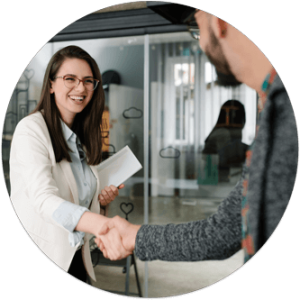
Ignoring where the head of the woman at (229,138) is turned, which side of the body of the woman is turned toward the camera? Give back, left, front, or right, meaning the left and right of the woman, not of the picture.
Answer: back

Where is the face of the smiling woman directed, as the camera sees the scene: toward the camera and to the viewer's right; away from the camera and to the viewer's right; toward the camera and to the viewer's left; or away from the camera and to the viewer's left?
toward the camera and to the viewer's right

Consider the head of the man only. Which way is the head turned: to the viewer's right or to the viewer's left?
to the viewer's left

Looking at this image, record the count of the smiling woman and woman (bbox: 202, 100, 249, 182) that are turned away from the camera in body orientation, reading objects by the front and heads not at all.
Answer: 1

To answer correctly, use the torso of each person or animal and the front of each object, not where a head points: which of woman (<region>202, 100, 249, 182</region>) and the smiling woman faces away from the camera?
the woman

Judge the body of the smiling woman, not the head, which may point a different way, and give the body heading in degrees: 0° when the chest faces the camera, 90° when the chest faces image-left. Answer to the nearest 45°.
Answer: approximately 315°
